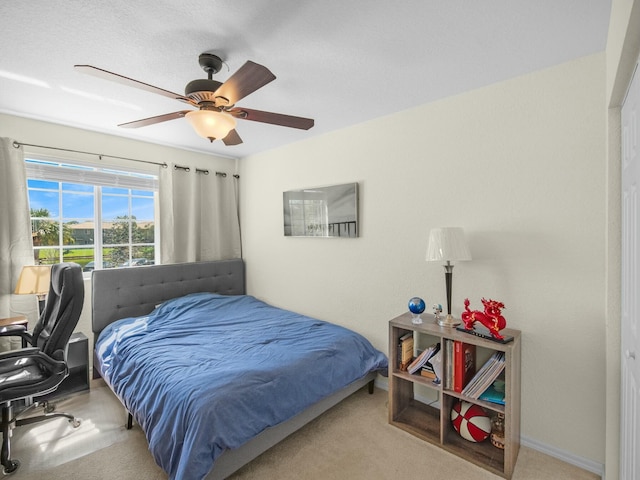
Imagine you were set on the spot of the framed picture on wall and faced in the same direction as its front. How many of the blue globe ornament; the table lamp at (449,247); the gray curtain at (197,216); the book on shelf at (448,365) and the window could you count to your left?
3

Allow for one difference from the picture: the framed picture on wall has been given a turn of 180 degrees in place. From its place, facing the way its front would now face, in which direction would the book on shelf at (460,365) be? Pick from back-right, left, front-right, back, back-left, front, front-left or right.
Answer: right

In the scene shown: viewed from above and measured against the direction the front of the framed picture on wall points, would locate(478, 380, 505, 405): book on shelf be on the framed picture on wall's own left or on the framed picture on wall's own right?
on the framed picture on wall's own left

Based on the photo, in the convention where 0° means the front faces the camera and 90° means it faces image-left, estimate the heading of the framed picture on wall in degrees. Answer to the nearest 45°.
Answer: approximately 45°

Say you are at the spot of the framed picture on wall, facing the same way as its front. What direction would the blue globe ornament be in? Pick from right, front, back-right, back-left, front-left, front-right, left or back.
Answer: left

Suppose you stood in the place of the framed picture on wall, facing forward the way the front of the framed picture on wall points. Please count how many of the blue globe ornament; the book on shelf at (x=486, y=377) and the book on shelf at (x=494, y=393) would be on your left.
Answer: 3

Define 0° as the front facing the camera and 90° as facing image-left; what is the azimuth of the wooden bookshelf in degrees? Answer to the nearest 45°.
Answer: approximately 45°

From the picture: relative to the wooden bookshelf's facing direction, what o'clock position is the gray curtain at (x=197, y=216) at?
The gray curtain is roughly at 2 o'clock from the wooden bookshelf.

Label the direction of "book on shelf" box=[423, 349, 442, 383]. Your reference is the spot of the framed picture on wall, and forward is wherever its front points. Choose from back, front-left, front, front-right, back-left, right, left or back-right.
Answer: left

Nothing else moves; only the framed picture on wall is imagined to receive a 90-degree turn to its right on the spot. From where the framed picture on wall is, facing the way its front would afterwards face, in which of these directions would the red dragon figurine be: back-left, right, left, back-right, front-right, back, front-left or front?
back

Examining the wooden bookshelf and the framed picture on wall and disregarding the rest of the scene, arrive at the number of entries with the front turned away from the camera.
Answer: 0
